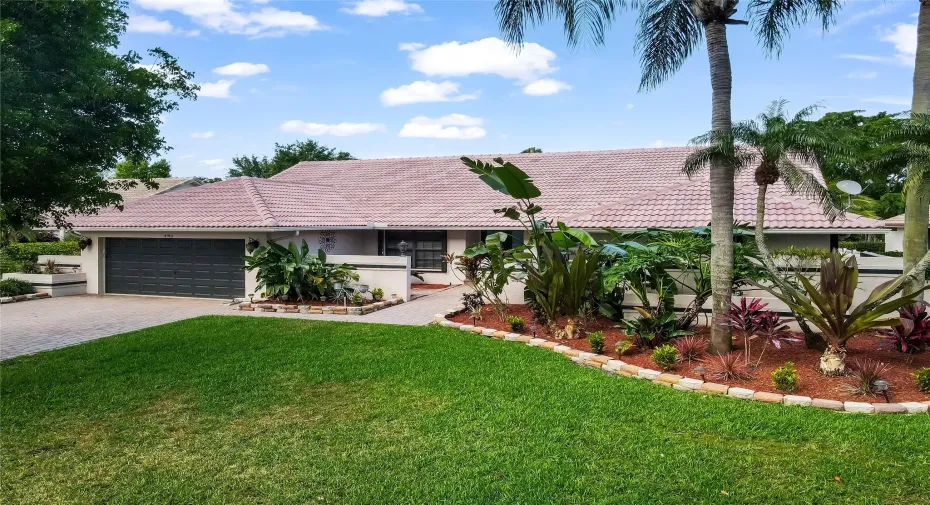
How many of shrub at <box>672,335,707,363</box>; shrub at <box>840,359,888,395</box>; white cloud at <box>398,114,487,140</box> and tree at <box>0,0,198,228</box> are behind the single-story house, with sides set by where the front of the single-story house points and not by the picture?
1

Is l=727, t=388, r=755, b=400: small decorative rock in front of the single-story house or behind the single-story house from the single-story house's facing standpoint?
in front

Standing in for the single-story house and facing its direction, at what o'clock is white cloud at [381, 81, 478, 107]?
The white cloud is roughly at 6 o'clock from the single-story house.

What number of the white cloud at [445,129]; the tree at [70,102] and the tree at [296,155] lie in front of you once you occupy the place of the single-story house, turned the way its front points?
1

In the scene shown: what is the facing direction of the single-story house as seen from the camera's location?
facing the viewer

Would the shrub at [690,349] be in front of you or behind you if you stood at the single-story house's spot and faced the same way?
in front
